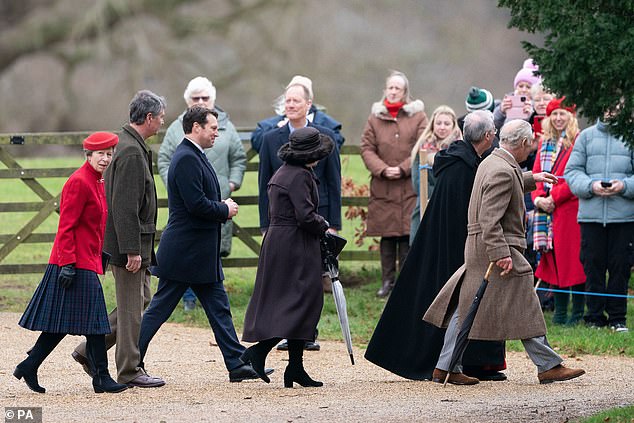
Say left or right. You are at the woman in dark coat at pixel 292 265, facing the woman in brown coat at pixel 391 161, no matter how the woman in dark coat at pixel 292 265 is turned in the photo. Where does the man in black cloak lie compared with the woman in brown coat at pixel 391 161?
right

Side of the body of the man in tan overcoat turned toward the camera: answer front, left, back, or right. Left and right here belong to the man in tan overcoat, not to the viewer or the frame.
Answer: right

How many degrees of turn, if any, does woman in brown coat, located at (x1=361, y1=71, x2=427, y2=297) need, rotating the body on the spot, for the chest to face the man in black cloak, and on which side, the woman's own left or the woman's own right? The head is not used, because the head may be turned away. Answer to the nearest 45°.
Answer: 0° — they already face them

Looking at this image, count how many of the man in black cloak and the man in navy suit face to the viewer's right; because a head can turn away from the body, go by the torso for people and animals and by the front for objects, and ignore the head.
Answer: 2

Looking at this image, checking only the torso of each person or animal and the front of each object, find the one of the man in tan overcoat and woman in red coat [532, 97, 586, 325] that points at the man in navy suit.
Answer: the woman in red coat

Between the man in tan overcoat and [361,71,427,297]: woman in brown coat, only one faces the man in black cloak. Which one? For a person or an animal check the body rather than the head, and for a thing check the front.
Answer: the woman in brown coat

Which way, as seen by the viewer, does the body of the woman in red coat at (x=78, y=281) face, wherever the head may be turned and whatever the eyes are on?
to the viewer's right

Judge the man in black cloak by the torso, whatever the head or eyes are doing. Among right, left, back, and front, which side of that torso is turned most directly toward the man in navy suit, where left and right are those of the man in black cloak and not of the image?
back
